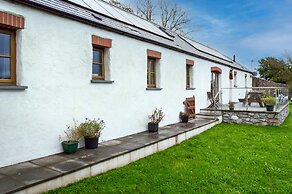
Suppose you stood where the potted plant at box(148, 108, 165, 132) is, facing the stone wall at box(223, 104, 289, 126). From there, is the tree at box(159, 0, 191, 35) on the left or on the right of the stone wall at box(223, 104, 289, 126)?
left

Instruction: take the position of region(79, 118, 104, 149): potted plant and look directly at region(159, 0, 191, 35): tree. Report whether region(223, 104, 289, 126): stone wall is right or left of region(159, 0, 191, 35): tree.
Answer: right

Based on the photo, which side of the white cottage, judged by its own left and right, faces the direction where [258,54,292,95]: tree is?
left

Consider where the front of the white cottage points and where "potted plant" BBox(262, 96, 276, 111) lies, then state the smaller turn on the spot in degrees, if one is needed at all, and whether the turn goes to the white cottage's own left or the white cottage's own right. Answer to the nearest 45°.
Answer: approximately 90° to the white cottage's own left

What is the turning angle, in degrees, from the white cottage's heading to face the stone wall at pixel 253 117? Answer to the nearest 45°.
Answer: approximately 90° to its left

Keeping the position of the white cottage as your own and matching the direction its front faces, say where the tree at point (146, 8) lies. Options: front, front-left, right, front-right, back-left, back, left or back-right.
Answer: back-left

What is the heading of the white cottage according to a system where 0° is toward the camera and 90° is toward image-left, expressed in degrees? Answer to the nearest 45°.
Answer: approximately 315°

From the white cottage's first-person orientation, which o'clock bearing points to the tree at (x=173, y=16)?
The tree is roughly at 8 o'clock from the white cottage.
